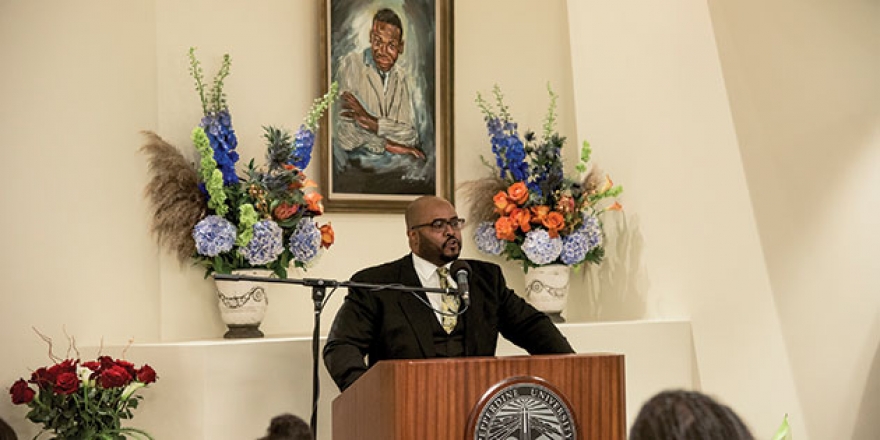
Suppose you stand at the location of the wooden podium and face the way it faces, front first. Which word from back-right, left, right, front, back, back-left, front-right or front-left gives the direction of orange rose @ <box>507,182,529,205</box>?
back

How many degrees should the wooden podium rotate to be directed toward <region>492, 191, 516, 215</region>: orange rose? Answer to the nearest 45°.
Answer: approximately 180°

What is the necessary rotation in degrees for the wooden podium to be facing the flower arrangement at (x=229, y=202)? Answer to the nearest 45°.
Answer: approximately 135° to its right

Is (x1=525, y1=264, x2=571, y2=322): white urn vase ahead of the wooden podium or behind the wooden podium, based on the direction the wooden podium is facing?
behind

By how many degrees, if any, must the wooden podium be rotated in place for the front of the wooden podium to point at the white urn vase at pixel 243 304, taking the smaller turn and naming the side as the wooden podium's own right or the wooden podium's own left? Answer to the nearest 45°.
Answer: approximately 135° to the wooden podium's own right

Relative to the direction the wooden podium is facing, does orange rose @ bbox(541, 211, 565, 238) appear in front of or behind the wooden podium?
behind

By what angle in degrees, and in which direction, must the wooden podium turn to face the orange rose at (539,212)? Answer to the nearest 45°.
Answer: approximately 180°

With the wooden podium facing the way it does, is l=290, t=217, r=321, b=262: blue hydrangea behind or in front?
behind

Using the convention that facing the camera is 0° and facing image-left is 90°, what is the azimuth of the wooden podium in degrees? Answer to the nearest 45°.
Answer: approximately 0°

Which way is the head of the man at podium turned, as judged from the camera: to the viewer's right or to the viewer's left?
to the viewer's right
